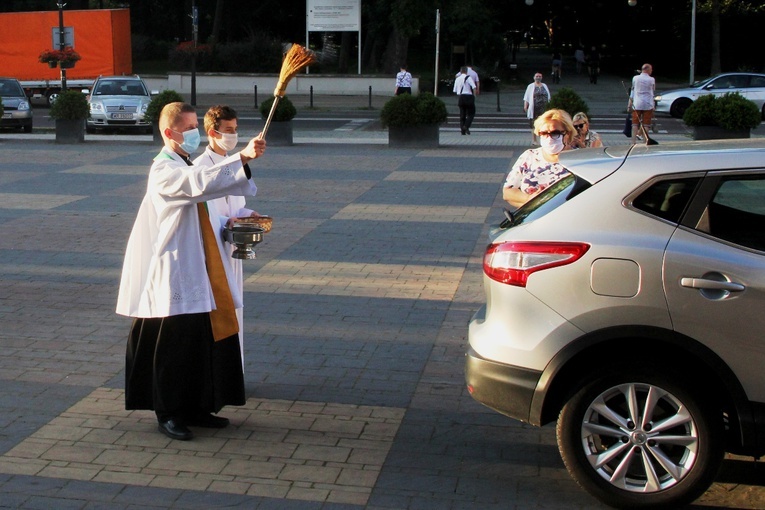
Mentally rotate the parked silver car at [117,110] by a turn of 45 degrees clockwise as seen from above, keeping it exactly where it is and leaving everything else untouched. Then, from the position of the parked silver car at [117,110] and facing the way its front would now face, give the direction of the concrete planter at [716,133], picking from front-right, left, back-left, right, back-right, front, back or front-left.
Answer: left

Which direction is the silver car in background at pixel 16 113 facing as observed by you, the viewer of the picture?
facing the viewer

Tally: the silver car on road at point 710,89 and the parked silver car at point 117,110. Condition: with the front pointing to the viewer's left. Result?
1

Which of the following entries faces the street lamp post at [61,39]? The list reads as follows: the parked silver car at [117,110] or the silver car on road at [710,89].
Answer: the silver car on road at [710,89]

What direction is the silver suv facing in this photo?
to the viewer's right

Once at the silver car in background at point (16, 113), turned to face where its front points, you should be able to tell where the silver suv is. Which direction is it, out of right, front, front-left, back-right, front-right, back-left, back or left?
front

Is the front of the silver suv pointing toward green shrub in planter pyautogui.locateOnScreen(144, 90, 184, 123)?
no

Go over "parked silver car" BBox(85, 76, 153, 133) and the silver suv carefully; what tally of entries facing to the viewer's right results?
1

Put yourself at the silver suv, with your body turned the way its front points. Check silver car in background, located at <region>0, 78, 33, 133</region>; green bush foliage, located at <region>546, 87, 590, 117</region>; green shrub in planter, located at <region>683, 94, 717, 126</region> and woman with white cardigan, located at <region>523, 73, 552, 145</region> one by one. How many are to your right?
0

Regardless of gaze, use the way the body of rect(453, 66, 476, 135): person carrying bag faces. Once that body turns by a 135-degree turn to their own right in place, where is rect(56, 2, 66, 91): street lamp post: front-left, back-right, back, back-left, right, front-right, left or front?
back

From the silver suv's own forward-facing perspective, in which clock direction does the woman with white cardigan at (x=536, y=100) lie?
The woman with white cardigan is roughly at 9 o'clock from the silver suv.

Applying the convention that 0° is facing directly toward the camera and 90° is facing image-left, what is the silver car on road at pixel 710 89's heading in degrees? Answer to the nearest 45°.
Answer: approximately 90°

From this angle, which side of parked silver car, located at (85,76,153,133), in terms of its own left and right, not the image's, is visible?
front

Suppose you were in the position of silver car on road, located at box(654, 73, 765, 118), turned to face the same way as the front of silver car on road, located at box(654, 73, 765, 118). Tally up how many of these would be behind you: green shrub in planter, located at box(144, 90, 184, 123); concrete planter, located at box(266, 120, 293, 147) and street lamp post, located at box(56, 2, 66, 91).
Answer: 0

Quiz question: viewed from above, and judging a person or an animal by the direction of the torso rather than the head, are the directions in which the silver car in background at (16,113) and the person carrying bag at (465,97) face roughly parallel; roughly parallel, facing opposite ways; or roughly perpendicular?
roughly parallel, facing opposite ways

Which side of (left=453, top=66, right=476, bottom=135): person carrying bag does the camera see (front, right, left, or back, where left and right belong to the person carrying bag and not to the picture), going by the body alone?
back

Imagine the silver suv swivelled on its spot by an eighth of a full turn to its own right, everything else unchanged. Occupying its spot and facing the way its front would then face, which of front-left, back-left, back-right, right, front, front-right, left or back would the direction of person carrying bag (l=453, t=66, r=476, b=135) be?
back-left

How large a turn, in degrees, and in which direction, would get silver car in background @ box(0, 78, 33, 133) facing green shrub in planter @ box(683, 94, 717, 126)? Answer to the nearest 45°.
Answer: approximately 45° to its left

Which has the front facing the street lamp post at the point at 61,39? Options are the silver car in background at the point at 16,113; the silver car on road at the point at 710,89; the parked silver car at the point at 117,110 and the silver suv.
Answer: the silver car on road at the point at 710,89

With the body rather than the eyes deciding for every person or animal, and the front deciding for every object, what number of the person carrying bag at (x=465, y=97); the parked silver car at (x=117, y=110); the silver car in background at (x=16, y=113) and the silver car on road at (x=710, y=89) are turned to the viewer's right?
0
